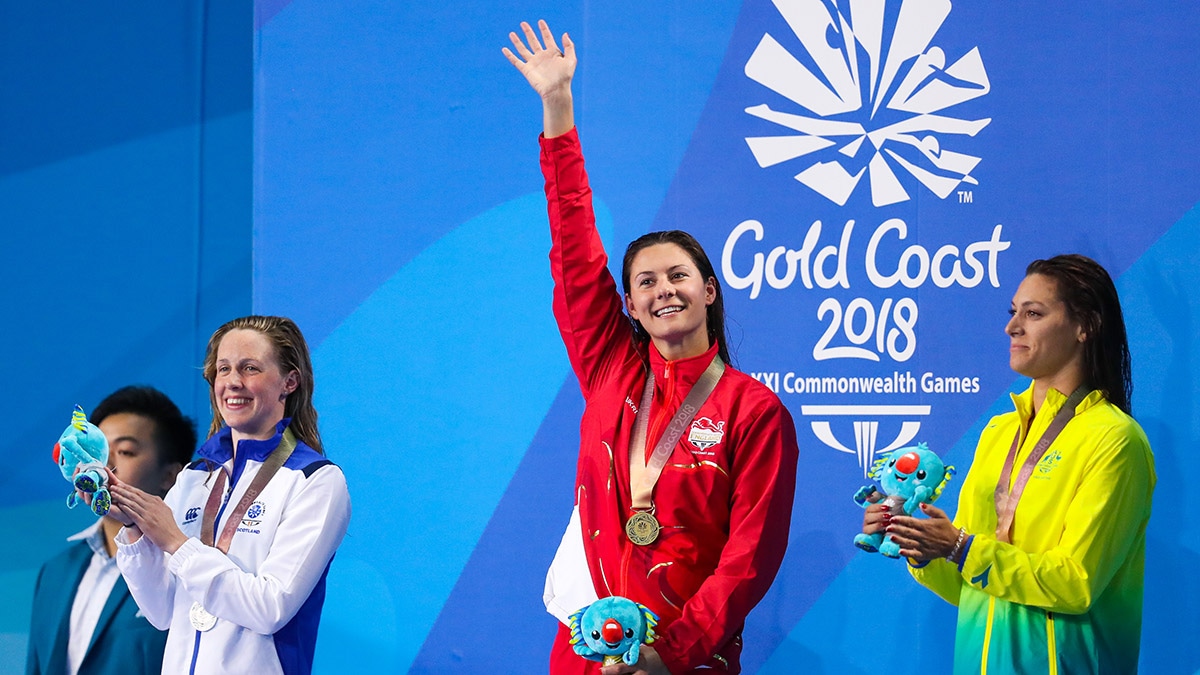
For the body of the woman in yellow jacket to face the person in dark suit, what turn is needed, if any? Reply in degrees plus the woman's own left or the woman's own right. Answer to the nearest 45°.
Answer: approximately 45° to the woman's own right

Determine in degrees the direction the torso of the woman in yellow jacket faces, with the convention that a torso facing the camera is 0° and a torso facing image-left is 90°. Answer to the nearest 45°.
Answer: approximately 45°

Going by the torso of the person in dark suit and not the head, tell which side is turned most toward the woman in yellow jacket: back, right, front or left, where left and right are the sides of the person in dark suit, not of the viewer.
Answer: left

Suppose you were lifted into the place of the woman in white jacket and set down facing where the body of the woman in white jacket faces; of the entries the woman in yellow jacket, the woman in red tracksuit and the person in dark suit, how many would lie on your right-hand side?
1

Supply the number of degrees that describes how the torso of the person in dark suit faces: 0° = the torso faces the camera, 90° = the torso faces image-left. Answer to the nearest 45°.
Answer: approximately 45°

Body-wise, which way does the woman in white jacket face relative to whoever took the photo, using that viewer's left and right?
facing the viewer and to the left of the viewer

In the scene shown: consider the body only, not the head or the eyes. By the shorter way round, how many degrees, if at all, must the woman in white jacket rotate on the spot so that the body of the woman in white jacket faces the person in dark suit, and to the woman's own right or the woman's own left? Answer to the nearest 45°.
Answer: approximately 90° to the woman's own right

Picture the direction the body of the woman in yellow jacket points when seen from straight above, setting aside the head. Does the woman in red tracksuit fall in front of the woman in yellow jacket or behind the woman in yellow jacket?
in front

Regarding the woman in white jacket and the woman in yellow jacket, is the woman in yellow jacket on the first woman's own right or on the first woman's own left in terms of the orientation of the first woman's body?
on the first woman's own left

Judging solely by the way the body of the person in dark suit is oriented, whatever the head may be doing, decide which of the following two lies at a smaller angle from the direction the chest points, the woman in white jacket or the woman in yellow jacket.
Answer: the woman in white jacket

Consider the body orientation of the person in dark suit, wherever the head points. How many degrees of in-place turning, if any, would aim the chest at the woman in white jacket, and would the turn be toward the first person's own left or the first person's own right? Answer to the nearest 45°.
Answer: approximately 90° to the first person's own left

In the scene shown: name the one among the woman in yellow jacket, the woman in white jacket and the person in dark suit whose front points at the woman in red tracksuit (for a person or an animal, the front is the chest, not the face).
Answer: the woman in yellow jacket
